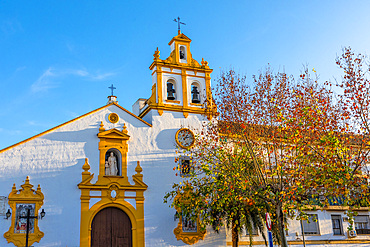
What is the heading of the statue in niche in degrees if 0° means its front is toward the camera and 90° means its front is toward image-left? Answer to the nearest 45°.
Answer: approximately 0°

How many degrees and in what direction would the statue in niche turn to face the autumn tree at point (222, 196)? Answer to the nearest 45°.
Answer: approximately 90° to its left

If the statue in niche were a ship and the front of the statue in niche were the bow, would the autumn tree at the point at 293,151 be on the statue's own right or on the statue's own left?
on the statue's own left
